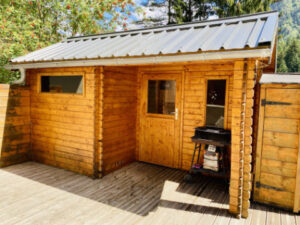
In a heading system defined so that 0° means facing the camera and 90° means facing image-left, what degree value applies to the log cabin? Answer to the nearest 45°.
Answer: approximately 45°

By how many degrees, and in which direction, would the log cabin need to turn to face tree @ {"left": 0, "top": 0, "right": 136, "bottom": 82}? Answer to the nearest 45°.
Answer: approximately 90° to its right

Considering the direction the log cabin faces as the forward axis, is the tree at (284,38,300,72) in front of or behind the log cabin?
behind

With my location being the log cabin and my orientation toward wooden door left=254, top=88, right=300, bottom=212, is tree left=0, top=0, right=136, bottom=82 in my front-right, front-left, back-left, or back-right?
back-left

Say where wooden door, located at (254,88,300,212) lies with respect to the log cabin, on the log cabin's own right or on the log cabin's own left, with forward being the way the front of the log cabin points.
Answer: on the log cabin's own left
